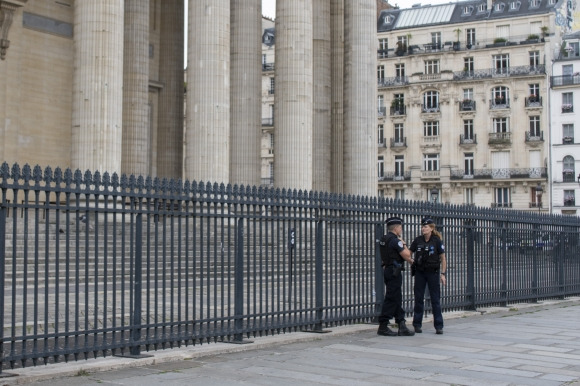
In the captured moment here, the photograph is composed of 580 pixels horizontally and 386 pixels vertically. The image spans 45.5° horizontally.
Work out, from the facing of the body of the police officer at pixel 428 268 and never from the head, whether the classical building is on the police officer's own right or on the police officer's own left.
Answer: on the police officer's own right

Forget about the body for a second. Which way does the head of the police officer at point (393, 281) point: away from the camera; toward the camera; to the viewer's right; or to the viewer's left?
to the viewer's right

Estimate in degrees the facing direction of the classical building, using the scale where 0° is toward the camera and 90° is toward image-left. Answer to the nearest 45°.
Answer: approximately 315°

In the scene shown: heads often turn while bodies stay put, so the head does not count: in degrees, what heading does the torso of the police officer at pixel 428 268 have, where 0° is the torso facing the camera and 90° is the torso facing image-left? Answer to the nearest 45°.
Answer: approximately 45°

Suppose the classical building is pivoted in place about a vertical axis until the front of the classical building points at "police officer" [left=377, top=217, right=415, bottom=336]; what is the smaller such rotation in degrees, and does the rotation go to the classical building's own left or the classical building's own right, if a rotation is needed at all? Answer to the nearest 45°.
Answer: approximately 45° to the classical building's own right
